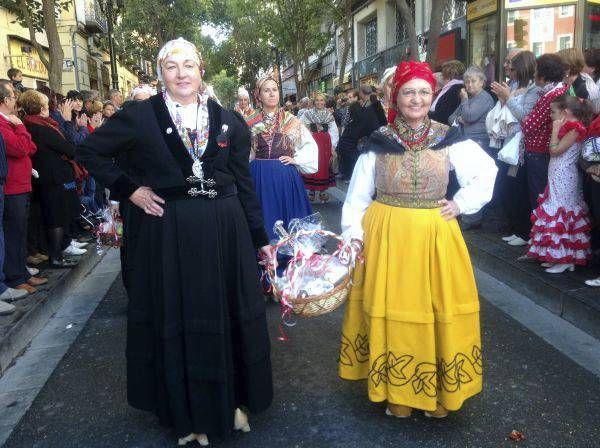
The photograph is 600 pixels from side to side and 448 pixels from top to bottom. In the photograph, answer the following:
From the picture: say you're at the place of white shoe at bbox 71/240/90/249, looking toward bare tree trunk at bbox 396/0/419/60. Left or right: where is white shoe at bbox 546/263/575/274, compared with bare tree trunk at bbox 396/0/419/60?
right

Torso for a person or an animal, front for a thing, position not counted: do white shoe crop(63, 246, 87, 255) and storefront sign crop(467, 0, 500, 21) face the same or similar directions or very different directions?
very different directions

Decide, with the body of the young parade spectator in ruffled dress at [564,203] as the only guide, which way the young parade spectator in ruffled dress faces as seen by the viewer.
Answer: to the viewer's left

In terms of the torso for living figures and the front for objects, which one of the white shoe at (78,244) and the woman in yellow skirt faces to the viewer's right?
the white shoe

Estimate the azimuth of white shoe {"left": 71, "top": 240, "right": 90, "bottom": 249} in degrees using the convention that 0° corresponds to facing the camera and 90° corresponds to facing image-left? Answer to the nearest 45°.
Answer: approximately 270°

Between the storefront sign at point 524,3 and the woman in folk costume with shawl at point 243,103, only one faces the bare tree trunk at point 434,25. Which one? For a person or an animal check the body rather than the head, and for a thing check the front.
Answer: the storefront sign

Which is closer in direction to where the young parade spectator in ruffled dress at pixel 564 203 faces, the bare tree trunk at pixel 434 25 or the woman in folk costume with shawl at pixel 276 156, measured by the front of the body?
the woman in folk costume with shawl

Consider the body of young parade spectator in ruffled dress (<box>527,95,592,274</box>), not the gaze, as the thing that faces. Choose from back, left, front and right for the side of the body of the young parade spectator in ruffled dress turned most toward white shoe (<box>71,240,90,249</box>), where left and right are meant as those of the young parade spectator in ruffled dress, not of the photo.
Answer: front

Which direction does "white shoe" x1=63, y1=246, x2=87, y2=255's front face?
to the viewer's right

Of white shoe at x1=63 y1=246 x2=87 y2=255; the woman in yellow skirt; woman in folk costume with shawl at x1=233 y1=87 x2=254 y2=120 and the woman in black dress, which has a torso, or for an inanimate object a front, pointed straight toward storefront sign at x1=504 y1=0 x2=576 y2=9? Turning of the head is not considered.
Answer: the white shoe

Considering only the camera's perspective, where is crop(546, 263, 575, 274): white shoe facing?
facing to the left of the viewer

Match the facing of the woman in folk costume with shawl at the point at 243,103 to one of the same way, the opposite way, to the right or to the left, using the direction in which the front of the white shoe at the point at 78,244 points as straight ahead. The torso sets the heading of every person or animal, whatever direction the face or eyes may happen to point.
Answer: to the right

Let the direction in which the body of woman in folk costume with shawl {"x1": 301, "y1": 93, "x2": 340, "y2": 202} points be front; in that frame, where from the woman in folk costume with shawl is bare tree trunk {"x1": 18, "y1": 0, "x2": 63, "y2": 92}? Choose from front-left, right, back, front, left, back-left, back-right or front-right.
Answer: right
